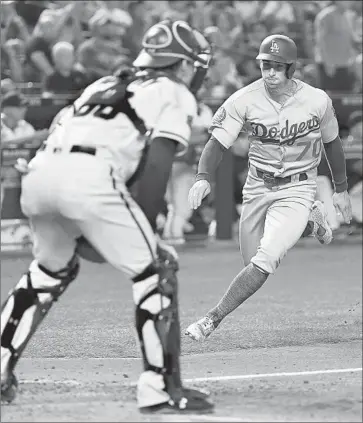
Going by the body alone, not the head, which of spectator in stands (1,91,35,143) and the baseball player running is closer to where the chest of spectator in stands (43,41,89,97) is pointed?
the baseball player running

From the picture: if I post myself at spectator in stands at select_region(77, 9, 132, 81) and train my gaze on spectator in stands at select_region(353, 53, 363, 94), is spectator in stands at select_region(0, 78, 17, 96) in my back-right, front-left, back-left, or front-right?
back-right

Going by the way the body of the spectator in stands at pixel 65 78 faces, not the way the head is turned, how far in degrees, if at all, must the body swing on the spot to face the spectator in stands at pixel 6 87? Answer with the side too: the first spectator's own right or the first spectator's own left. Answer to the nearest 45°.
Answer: approximately 45° to the first spectator's own right

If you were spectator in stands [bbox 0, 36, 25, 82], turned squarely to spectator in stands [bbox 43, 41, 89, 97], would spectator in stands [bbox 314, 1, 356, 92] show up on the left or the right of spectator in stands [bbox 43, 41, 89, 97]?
left

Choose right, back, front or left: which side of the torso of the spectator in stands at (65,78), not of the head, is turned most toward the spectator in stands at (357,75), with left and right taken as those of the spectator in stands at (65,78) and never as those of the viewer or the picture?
left

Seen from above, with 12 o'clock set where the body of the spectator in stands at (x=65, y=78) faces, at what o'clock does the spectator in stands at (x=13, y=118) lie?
the spectator in stands at (x=13, y=118) is roughly at 2 o'clock from the spectator in stands at (x=65, y=78).

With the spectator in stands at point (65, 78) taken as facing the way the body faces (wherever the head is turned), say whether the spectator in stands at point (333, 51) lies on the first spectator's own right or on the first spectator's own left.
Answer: on the first spectator's own left

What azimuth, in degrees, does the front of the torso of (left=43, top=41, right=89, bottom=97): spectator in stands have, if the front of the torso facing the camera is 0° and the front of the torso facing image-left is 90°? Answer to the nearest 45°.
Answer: approximately 0°

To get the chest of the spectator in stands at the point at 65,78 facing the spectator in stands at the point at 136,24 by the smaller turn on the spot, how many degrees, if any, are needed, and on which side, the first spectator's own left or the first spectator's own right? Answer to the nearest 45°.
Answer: approximately 135° to the first spectator's own left
